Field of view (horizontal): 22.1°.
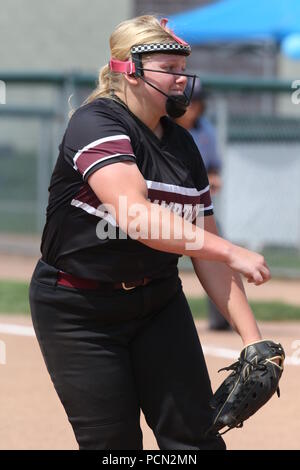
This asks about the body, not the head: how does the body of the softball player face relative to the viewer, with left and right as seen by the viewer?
facing the viewer and to the right of the viewer

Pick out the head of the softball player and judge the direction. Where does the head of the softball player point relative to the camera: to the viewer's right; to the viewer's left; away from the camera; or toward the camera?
to the viewer's right

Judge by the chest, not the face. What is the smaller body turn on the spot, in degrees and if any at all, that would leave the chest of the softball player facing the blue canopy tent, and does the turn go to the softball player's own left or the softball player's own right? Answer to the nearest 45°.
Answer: approximately 135° to the softball player's own left

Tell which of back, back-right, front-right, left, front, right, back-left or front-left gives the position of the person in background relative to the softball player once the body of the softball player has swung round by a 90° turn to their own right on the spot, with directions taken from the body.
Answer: back-right
